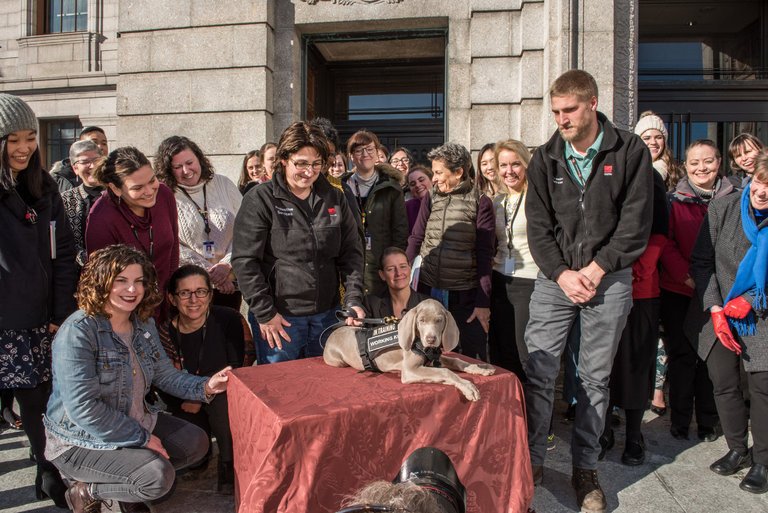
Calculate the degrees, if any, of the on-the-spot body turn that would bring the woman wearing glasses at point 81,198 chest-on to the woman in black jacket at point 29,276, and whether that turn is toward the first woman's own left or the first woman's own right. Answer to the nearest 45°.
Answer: approximately 45° to the first woman's own right

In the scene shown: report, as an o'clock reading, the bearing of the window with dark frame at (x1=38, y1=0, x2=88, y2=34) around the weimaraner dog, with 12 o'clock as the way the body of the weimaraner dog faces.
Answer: The window with dark frame is roughly at 6 o'clock from the weimaraner dog.

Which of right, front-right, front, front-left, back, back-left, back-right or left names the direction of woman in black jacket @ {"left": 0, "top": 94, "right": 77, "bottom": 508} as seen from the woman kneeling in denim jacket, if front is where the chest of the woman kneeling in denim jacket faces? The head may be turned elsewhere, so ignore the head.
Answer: back

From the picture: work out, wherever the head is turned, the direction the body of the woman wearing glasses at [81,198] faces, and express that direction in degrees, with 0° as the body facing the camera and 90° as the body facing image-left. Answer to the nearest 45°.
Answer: approximately 315°

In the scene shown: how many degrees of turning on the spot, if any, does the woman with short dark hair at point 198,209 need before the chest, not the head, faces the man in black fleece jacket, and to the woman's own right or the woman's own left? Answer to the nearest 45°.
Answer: approximately 45° to the woman's own left

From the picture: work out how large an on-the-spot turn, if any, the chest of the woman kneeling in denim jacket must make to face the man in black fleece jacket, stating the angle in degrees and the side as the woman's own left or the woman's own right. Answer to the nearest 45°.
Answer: approximately 45° to the woman's own left

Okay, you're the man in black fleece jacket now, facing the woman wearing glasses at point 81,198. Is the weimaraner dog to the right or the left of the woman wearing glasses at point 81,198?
left

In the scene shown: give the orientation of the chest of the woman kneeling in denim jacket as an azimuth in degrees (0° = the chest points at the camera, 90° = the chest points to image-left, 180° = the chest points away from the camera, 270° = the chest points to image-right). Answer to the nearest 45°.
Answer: approximately 315°

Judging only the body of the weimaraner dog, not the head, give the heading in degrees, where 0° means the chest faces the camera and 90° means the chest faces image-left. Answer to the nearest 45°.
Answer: approximately 315°

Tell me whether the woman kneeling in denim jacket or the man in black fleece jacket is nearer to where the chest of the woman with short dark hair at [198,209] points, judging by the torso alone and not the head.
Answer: the woman kneeling in denim jacket
